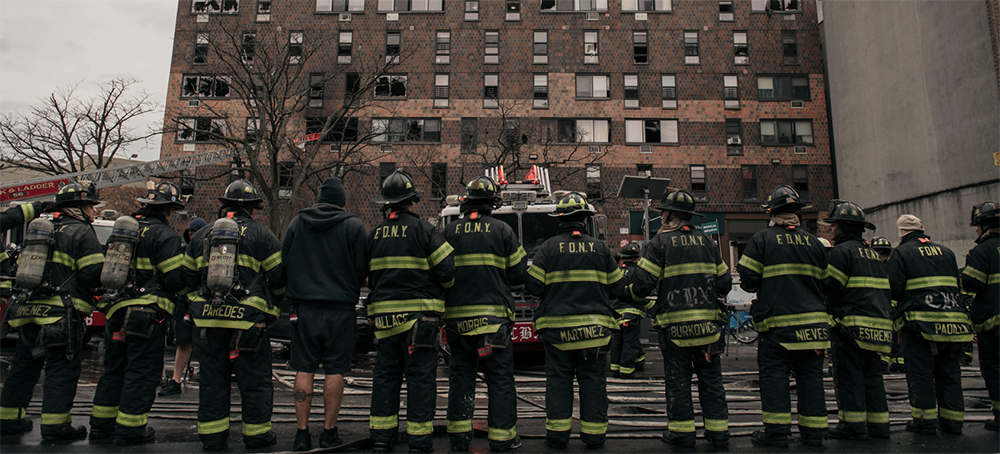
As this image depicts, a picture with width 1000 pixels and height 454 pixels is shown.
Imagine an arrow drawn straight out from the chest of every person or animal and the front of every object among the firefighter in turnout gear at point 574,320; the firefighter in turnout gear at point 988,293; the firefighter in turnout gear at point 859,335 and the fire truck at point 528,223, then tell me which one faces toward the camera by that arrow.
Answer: the fire truck

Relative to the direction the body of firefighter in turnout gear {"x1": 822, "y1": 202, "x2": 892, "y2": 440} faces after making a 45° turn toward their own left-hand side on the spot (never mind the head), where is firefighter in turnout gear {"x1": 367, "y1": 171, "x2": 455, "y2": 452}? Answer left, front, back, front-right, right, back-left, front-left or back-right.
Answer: front-left

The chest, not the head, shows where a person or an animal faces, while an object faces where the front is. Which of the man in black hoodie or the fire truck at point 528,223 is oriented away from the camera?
the man in black hoodie

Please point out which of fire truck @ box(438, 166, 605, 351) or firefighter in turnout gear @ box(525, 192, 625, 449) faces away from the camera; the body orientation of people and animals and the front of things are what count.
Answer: the firefighter in turnout gear

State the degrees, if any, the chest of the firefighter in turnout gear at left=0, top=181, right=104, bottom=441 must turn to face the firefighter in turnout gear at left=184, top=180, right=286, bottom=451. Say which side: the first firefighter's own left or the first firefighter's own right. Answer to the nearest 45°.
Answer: approximately 90° to the first firefighter's own right

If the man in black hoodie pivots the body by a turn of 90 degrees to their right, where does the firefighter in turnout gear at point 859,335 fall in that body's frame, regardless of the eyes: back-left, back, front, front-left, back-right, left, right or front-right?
front

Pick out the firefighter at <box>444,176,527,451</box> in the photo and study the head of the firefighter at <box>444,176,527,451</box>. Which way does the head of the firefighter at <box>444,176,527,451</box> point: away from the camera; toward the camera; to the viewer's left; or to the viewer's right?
away from the camera

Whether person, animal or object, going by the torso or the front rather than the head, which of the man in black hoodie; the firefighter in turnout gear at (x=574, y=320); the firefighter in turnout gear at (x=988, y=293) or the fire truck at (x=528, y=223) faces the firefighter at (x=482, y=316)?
the fire truck

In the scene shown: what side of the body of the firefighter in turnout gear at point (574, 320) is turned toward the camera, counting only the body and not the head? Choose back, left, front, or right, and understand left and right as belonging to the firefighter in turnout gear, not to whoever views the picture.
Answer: back

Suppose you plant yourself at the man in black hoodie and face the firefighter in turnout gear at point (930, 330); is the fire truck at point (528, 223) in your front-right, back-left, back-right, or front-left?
front-left

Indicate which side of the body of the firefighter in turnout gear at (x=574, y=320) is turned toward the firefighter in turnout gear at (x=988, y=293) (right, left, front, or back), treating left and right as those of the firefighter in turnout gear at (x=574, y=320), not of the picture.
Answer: right

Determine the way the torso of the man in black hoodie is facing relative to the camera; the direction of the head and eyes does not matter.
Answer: away from the camera

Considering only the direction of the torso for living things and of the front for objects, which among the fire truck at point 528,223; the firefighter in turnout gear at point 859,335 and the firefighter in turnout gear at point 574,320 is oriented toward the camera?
the fire truck

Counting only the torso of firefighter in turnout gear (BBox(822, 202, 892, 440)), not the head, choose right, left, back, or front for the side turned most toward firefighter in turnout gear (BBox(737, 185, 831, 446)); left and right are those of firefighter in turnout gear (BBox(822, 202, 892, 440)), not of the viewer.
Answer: left

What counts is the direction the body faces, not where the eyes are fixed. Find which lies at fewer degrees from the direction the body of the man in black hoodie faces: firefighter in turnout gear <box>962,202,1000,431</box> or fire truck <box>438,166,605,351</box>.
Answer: the fire truck

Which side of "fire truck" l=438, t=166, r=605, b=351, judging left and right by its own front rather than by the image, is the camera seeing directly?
front

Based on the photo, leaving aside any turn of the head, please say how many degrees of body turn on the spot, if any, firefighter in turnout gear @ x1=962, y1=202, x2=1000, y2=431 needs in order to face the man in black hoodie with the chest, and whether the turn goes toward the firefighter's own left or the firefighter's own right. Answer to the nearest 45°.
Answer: approximately 90° to the firefighter's own left

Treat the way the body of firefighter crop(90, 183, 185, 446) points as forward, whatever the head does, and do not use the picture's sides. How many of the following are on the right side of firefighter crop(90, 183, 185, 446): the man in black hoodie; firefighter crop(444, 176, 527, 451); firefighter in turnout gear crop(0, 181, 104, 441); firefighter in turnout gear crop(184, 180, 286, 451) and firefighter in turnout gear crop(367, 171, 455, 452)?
4

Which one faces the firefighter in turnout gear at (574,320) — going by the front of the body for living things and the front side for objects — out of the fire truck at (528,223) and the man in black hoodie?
the fire truck

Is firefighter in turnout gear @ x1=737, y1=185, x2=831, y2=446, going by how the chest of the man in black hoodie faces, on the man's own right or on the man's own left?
on the man's own right

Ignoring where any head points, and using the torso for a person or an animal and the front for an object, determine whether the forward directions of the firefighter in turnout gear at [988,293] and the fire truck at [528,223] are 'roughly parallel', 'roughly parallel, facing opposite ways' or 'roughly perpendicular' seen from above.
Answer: roughly parallel, facing opposite ways

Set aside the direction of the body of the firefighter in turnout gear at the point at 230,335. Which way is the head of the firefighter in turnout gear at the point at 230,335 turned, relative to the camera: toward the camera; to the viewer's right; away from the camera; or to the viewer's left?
away from the camera
